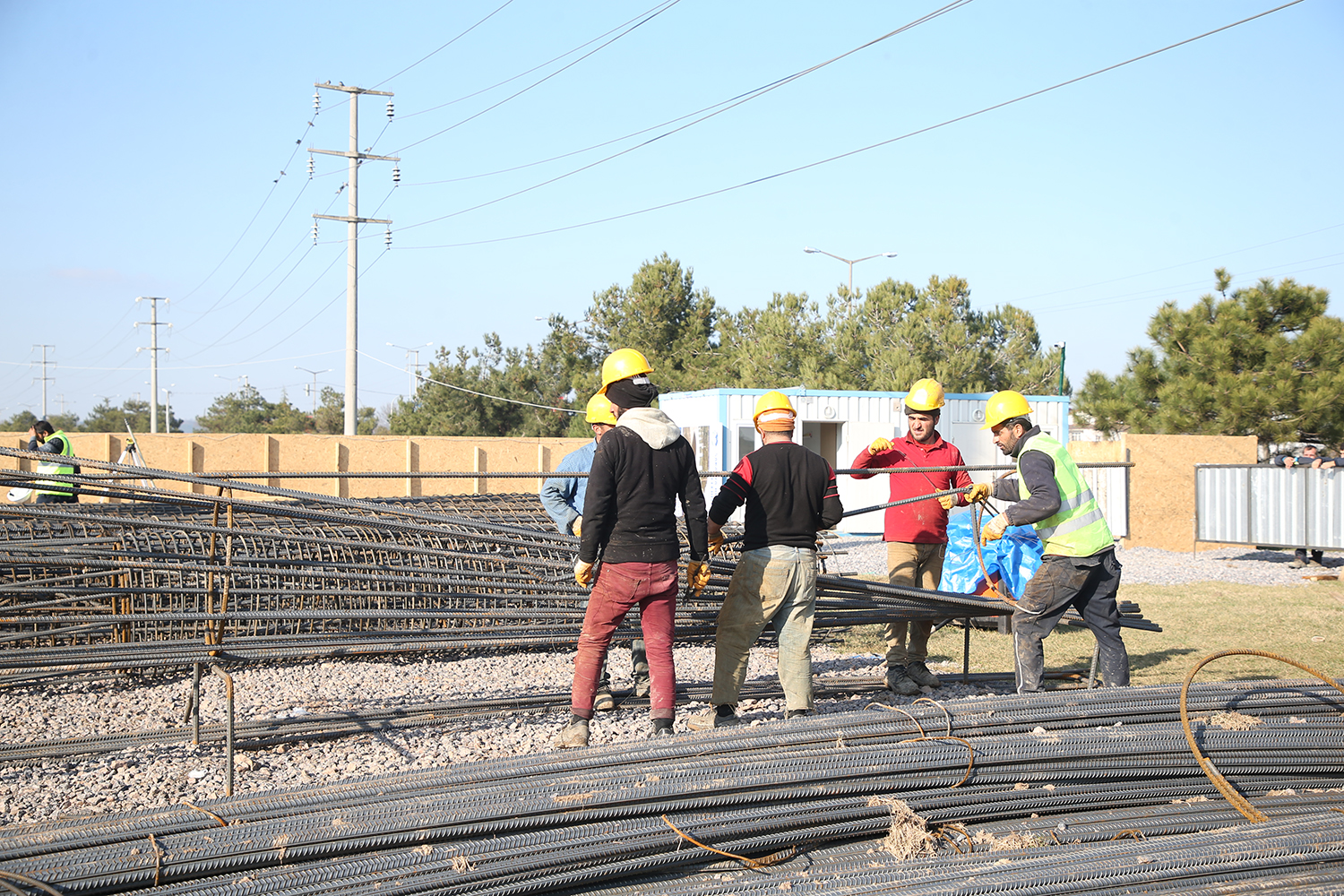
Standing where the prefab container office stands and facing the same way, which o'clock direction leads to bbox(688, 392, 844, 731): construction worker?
The construction worker is roughly at 12 o'clock from the prefab container office.

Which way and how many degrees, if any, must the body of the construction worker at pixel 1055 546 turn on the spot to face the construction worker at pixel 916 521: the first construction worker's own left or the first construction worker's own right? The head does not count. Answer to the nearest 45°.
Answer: approximately 45° to the first construction worker's own right

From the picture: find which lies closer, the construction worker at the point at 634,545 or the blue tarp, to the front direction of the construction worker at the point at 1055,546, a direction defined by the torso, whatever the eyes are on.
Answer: the construction worker

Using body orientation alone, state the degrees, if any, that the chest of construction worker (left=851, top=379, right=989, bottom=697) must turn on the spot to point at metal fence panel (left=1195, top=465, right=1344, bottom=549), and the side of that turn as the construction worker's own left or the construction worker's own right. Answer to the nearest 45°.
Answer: approximately 135° to the construction worker's own left

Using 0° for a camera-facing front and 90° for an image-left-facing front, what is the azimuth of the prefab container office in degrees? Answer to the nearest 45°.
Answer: approximately 0°

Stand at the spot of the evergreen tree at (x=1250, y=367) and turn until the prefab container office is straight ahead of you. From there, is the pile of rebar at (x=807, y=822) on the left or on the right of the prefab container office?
left

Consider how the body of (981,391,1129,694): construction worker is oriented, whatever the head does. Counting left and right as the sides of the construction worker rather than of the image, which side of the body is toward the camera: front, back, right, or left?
left

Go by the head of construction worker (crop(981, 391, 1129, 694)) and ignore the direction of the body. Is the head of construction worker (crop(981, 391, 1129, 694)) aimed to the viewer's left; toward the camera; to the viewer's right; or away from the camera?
to the viewer's left

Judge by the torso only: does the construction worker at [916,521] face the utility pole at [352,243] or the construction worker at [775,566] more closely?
the construction worker

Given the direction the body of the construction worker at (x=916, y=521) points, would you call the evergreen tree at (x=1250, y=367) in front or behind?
behind

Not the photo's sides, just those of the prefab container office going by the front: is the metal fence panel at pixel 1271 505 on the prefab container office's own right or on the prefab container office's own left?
on the prefab container office's own left
